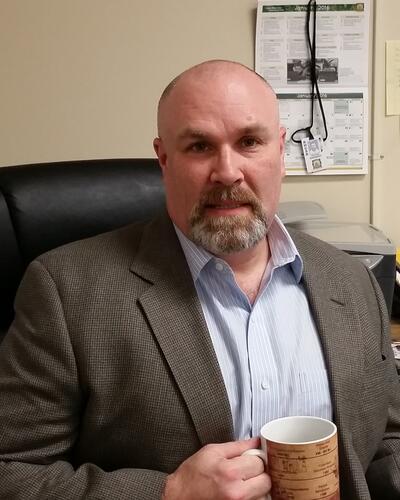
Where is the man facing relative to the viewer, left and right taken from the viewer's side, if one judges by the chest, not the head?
facing the viewer and to the right of the viewer

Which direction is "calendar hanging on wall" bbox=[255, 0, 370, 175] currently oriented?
toward the camera

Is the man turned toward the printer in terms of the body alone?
no

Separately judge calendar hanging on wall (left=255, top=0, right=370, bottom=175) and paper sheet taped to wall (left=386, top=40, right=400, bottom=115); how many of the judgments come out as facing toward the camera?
2

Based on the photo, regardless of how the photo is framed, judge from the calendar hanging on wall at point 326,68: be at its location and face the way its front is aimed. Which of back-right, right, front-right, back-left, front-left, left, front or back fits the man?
front

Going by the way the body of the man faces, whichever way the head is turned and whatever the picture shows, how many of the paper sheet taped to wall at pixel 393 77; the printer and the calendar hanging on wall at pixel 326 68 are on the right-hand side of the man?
0

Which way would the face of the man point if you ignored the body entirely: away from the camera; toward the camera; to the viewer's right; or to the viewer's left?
toward the camera

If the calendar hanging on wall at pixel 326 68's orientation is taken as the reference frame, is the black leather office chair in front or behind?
in front

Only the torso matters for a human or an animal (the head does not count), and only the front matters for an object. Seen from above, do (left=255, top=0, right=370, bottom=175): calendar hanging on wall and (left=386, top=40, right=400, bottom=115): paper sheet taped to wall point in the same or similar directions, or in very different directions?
same or similar directions

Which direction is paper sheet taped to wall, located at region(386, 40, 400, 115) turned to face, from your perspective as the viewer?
facing the viewer

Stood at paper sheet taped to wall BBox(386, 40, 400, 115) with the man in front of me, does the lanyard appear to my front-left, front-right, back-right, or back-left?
front-right
